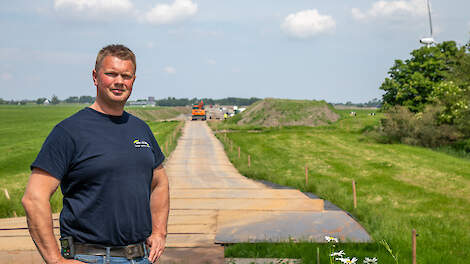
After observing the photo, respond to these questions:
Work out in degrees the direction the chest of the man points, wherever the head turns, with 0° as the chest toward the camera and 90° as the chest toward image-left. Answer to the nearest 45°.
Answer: approximately 315°

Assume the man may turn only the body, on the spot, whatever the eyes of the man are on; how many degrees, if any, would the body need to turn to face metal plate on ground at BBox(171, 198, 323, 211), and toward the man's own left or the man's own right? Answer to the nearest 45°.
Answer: approximately 90° to the man's own left

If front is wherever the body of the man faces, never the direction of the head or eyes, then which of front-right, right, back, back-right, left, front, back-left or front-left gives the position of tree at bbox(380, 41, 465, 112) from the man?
left

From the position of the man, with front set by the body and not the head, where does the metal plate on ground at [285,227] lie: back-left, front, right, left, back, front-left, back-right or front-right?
left

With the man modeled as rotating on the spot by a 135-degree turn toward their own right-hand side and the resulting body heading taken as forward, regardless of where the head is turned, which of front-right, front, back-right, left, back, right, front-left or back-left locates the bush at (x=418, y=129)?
back-right
